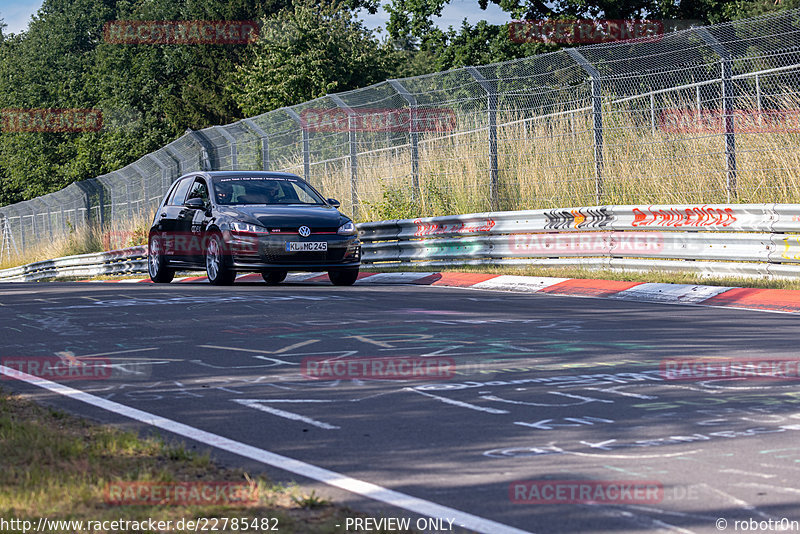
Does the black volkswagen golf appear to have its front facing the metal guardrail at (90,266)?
no

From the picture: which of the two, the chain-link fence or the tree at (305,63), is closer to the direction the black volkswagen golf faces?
the chain-link fence

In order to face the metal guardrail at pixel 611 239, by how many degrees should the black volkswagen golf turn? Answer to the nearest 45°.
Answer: approximately 45° to its left

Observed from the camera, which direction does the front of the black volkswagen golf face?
facing the viewer and to the right of the viewer

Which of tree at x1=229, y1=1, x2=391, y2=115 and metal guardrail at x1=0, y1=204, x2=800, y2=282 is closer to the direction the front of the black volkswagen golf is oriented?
the metal guardrail

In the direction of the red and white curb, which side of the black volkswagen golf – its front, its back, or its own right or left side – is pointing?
front

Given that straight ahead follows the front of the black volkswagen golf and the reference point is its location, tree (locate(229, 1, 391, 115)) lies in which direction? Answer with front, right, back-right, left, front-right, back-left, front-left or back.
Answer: back-left
